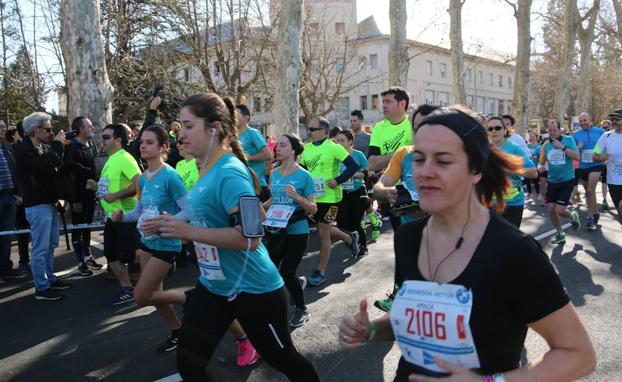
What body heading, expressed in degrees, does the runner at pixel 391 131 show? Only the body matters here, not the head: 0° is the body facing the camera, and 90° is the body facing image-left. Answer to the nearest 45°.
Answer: approximately 45°

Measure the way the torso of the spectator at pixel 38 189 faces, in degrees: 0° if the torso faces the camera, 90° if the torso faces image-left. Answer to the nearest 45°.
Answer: approximately 270°

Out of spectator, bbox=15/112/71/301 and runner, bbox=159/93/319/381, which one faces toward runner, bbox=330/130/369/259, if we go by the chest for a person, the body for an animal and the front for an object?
the spectator

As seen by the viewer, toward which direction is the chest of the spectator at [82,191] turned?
to the viewer's right

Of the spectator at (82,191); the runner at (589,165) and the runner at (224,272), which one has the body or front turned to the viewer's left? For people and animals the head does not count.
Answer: the runner at (224,272)

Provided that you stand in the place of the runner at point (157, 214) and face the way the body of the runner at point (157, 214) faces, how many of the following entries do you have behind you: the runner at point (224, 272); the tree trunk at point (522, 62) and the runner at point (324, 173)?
2

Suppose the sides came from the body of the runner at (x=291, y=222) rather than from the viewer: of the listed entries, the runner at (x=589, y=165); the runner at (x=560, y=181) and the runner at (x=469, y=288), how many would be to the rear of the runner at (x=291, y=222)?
2

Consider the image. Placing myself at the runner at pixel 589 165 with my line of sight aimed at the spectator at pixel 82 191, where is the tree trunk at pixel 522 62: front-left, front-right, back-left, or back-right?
back-right
